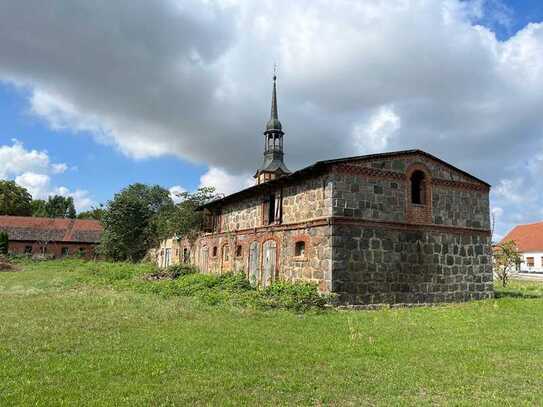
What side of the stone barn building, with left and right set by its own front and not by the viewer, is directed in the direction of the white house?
back

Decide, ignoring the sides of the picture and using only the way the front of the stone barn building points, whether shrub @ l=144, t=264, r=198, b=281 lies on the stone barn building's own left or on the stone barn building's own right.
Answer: on the stone barn building's own right

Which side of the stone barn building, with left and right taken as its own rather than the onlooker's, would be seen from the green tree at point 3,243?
right

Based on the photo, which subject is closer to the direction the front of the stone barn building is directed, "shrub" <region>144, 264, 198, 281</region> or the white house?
the shrub

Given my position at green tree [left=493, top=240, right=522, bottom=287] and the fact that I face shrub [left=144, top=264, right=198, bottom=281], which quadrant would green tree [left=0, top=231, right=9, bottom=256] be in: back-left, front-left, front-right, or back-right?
front-right

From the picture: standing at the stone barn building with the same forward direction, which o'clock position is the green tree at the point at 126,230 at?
The green tree is roughly at 3 o'clock from the stone barn building.

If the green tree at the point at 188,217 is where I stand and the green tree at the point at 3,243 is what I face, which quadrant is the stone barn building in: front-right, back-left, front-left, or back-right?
back-left

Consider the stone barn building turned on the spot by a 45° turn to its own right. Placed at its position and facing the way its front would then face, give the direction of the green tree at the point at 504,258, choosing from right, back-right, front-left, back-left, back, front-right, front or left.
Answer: back-right

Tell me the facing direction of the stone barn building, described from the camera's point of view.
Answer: facing the viewer and to the left of the viewer

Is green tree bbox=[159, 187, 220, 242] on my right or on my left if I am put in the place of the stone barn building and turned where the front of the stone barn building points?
on my right
